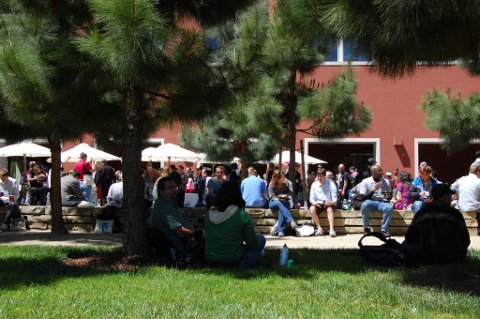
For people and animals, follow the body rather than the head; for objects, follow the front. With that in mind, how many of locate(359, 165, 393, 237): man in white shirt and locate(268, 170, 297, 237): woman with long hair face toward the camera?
2

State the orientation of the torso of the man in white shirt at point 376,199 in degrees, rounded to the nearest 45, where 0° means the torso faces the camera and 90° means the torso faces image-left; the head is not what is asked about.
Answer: approximately 0°

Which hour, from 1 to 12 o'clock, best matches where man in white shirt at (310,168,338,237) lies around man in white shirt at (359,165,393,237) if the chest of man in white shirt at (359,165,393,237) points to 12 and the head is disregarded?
man in white shirt at (310,168,338,237) is roughly at 3 o'clock from man in white shirt at (359,165,393,237).

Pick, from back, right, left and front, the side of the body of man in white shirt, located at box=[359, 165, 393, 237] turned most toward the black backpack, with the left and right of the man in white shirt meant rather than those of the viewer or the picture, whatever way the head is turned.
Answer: front

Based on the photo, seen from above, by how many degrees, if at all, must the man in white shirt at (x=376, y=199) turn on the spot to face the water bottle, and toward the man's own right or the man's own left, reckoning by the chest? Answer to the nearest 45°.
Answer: approximately 45° to the man's own right

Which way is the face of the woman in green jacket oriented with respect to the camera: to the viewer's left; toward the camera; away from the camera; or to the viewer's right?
away from the camera

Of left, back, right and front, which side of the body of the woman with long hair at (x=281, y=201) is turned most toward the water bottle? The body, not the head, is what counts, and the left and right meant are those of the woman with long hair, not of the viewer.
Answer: front

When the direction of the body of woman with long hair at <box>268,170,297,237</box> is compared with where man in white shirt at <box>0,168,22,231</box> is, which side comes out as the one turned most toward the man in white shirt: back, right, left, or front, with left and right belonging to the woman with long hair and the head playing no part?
right

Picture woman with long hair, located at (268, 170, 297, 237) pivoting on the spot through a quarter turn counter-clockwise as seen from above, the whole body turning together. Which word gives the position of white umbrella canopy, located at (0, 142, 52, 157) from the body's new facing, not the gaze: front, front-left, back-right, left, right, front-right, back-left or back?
back-left

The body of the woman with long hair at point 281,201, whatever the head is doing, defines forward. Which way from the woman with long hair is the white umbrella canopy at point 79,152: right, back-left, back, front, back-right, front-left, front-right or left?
back-right

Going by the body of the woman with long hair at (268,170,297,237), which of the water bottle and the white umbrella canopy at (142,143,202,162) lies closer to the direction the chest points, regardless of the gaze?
the water bottle

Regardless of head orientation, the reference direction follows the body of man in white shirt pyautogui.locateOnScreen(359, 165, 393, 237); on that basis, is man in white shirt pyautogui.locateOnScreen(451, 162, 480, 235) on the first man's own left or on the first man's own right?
on the first man's own left

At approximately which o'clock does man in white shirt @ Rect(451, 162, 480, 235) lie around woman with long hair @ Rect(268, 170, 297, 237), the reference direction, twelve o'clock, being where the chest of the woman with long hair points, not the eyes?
The man in white shirt is roughly at 9 o'clock from the woman with long hair.

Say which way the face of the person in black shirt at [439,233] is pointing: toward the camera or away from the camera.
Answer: away from the camera

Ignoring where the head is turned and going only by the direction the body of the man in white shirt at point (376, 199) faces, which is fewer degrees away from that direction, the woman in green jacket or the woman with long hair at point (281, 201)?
the woman in green jacket

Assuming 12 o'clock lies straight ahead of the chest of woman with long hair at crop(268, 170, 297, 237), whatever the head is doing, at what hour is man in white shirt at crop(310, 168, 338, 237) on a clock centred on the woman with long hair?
The man in white shirt is roughly at 9 o'clock from the woman with long hair.
